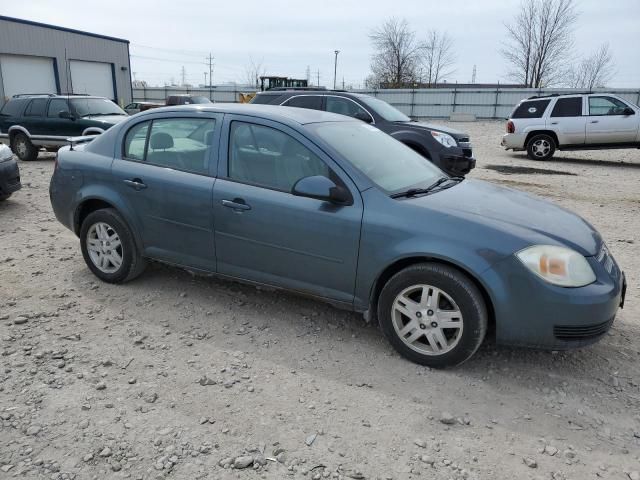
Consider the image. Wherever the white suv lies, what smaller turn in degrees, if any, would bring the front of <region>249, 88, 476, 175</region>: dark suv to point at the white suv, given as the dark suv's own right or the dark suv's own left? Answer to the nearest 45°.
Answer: approximately 90° to the dark suv's own left

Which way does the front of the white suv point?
to the viewer's right

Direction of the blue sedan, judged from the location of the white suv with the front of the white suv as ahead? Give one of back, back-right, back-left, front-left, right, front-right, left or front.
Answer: right

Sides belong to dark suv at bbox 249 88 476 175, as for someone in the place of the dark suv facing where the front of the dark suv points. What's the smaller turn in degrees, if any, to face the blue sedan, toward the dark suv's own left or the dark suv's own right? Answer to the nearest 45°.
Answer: approximately 45° to the dark suv's own right

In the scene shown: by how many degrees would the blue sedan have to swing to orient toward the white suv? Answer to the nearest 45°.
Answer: approximately 90° to its left

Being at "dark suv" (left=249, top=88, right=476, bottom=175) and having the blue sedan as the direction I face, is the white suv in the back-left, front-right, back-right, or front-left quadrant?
back-left

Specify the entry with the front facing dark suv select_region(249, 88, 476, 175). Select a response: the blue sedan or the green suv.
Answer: the green suv

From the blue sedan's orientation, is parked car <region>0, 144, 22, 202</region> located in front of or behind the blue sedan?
behind

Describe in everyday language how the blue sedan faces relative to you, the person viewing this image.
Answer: facing the viewer and to the right of the viewer

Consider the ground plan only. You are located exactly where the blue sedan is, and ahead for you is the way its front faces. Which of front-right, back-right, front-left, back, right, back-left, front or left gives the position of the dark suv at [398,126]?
back-left

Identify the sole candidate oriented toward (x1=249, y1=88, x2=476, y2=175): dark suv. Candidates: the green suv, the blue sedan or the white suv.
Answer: the green suv

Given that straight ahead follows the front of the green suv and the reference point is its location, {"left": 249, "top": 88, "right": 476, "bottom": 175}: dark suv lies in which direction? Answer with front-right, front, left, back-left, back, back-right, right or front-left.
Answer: front
